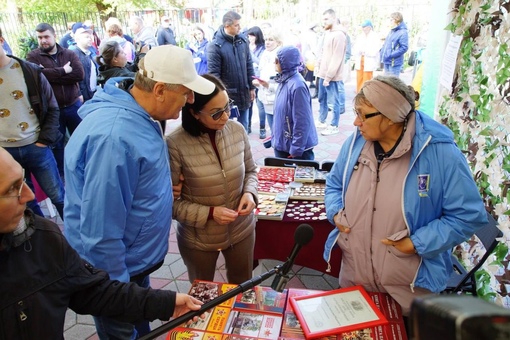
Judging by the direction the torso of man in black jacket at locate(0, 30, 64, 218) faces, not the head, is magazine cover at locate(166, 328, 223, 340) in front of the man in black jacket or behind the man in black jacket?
in front

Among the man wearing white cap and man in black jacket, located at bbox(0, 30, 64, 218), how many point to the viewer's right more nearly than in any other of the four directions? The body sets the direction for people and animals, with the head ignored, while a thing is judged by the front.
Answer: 1

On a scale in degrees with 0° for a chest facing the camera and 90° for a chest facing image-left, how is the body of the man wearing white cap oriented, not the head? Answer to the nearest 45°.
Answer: approximately 270°

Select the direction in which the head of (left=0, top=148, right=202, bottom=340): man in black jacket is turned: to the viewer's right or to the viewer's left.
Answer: to the viewer's right

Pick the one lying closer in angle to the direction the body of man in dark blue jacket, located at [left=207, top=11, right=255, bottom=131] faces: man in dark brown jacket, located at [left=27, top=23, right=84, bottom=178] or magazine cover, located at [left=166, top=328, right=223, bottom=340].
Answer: the magazine cover

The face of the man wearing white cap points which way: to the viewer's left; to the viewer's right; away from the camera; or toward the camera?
to the viewer's right

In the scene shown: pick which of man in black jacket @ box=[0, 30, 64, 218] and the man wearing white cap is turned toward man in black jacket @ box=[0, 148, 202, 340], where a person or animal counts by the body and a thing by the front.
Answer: man in black jacket @ box=[0, 30, 64, 218]

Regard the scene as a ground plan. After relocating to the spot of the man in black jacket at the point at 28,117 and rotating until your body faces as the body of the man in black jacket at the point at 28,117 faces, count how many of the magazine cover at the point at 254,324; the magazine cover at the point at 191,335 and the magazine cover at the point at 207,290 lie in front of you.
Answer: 3

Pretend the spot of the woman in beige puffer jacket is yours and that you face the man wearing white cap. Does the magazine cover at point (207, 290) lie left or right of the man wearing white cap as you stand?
left

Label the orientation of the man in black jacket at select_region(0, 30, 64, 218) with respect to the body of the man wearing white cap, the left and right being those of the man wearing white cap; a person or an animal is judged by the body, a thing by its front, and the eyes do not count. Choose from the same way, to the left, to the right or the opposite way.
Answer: to the right

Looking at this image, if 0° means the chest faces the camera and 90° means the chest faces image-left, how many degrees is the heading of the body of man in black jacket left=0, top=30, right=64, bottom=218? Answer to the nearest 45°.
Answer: approximately 0°

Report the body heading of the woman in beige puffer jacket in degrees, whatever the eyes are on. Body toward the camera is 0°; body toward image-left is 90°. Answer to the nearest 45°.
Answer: approximately 315°

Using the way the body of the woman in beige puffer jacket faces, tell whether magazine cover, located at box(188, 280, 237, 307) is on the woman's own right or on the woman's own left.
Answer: on the woman's own right

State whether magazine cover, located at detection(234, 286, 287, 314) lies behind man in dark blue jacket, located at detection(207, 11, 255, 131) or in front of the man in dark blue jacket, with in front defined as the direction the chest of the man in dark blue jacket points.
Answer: in front

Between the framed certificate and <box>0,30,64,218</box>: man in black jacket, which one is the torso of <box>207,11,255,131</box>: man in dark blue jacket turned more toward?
the framed certificate
